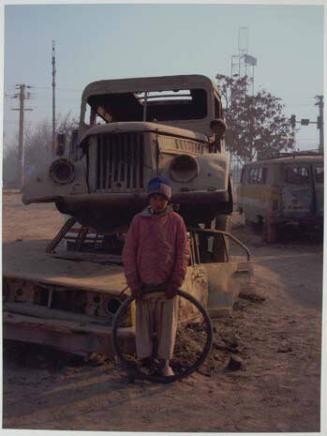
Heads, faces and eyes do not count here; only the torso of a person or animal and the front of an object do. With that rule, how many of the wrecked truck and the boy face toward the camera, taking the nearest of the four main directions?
2

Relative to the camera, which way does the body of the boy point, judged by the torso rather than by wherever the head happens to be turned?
toward the camera

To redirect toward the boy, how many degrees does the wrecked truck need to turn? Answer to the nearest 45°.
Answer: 0° — it already faces them

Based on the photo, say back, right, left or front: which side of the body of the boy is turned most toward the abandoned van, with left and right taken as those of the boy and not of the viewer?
back

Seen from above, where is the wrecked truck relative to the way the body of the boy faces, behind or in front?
behind

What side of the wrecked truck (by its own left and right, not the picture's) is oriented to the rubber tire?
front
